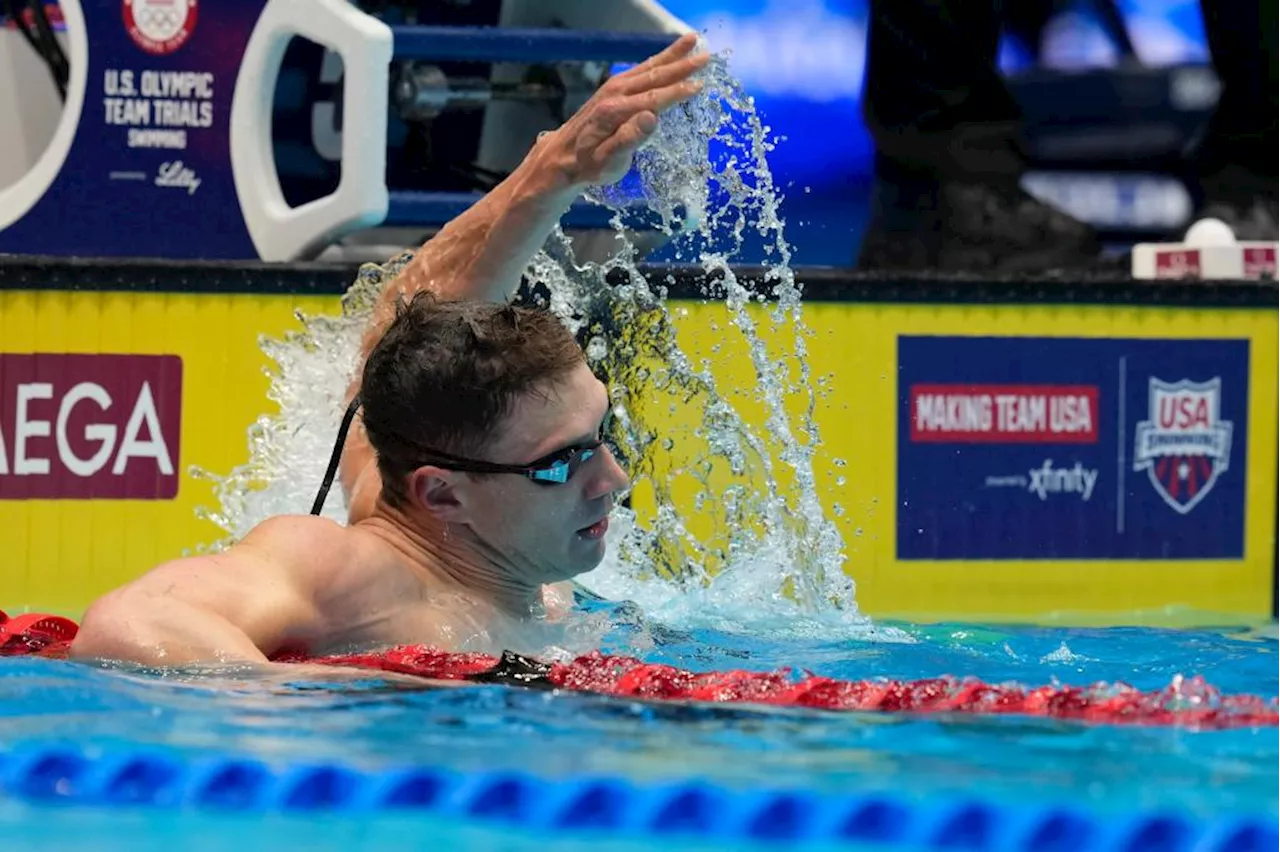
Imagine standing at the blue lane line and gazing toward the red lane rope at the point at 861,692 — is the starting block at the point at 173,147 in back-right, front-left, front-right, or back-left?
front-left

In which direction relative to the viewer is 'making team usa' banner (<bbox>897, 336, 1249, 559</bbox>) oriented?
toward the camera

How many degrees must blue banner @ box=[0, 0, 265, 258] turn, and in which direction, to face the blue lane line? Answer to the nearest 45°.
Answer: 0° — it already faces it

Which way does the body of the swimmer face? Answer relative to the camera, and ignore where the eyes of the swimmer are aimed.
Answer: to the viewer's right

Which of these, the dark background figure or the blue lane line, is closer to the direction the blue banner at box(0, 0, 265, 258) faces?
the blue lane line

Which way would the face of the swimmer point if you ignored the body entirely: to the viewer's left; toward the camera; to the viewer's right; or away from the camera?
to the viewer's right

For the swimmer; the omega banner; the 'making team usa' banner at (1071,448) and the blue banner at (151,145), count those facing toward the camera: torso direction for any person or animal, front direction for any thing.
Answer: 3

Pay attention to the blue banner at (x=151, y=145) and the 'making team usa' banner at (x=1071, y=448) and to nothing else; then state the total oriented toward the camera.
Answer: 2

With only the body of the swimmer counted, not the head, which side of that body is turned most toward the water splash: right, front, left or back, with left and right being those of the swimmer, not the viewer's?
left

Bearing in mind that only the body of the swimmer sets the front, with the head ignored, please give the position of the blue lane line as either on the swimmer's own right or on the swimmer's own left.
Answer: on the swimmer's own right

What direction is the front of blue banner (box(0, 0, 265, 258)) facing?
toward the camera
